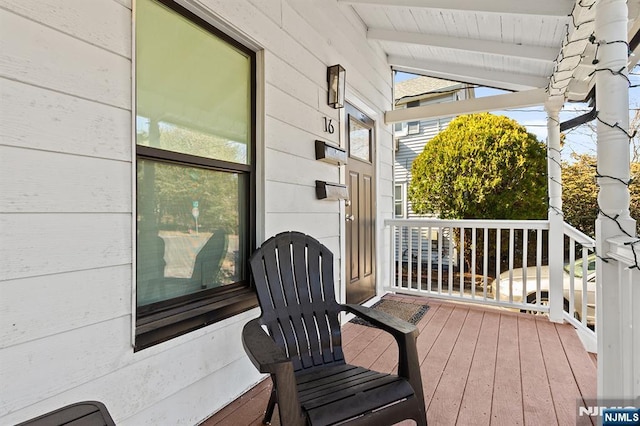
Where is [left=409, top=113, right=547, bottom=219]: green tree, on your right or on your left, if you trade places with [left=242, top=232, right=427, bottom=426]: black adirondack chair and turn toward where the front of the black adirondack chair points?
on your left

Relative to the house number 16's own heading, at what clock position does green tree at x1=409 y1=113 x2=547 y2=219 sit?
The green tree is roughly at 9 o'clock from the house number 16.

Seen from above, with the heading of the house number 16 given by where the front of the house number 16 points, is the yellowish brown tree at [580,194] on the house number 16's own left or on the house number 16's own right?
on the house number 16's own left

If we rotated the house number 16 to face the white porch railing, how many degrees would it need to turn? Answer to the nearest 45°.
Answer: approximately 45° to its left

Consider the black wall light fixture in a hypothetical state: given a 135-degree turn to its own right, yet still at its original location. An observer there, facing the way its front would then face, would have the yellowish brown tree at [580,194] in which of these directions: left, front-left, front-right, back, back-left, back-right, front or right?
back-right

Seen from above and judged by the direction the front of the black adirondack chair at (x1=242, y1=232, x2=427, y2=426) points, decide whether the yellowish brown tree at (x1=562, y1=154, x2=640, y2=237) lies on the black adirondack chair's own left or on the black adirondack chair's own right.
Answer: on the black adirondack chair's own left

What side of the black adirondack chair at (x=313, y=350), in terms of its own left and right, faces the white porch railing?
left

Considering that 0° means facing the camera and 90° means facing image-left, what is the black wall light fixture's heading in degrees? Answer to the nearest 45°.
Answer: approximately 315°

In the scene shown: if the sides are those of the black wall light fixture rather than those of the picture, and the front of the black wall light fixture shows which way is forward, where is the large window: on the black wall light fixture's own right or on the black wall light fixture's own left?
on the black wall light fixture's own right

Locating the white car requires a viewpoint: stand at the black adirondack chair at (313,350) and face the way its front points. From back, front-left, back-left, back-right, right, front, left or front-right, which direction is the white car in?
left

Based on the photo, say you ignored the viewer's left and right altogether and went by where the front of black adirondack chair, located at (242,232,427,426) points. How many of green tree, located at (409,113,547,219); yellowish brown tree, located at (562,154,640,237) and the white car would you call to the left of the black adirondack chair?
3
